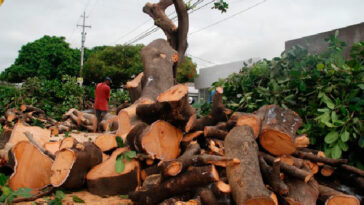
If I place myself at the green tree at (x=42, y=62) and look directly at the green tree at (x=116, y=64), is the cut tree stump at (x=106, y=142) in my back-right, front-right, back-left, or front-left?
front-right

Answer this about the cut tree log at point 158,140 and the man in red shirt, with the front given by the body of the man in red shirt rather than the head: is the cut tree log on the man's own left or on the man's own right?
on the man's own right

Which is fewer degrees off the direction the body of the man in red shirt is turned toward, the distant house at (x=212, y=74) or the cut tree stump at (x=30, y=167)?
the distant house

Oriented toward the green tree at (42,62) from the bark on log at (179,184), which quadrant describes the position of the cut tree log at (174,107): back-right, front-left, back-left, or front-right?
front-right

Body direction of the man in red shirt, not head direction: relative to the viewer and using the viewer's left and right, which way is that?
facing away from the viewer and to the right of the viewer

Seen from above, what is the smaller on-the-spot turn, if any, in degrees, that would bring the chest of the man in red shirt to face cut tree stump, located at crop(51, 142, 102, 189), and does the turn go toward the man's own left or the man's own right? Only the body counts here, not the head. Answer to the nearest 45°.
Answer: approximately 135° to the man's own right

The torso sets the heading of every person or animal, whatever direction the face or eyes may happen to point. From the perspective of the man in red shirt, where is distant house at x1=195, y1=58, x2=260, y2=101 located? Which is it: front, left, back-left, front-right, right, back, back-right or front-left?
front
